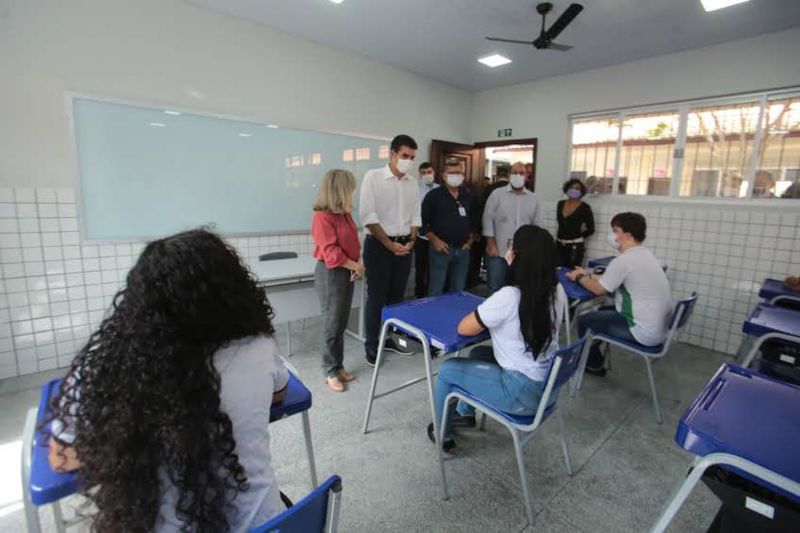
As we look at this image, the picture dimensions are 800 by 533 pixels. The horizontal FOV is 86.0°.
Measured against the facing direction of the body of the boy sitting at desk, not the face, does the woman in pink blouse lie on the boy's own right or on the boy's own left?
on the boy's own left

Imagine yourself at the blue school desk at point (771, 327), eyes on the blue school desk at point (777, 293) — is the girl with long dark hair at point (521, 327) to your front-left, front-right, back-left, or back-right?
back-left

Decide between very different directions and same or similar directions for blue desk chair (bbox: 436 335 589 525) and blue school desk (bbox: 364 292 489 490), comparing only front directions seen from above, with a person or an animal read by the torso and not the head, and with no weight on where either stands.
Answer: very different directions

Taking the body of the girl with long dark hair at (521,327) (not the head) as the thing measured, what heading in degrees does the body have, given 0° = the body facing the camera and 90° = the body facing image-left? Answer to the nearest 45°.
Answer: approximately 135°

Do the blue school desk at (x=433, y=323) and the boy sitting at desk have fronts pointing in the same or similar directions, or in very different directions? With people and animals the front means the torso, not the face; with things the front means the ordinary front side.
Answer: very different directions

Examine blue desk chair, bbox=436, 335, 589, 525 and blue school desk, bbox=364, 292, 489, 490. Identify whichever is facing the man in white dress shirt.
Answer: the blue desk chair

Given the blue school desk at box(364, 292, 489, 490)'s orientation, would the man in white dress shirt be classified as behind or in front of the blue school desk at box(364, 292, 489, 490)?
behind

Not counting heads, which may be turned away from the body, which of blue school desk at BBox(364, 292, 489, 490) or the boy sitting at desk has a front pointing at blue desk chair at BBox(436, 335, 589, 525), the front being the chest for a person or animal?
the blue school desk

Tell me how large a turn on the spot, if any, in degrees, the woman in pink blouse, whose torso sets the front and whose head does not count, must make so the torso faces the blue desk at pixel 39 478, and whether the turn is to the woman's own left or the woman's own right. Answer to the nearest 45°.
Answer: approximately 90° to the woman's own right

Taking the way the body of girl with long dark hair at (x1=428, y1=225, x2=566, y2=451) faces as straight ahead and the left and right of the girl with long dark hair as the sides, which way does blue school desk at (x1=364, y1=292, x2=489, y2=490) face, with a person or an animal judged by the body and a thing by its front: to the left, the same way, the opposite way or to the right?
the opposite way
